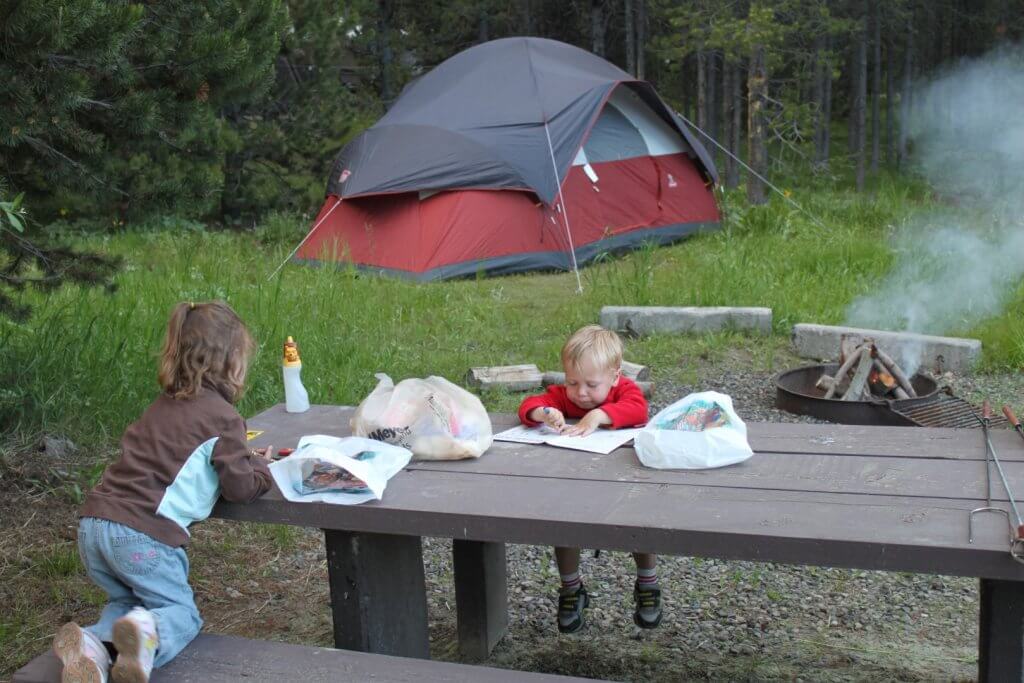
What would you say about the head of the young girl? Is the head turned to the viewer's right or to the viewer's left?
to the viewer's right

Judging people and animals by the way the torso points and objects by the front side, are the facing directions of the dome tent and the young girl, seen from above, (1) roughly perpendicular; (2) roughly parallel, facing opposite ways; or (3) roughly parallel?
roughly perpendicular

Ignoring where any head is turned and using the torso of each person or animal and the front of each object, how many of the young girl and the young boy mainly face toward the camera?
1

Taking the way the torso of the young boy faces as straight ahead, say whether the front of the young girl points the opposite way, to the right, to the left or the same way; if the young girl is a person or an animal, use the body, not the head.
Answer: the opposite way

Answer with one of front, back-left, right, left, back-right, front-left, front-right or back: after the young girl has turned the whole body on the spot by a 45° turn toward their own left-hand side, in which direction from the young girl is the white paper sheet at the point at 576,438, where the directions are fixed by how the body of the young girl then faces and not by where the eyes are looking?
right

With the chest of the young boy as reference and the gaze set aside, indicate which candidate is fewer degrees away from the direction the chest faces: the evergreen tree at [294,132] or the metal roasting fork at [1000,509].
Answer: the metal roasting fork

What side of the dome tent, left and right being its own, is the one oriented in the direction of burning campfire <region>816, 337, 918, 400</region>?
front

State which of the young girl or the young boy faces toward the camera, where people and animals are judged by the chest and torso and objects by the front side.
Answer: the young boy

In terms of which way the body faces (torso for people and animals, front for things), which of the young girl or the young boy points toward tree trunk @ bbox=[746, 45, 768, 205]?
the young girl

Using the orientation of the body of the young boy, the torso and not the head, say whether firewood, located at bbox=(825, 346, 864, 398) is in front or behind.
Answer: behind

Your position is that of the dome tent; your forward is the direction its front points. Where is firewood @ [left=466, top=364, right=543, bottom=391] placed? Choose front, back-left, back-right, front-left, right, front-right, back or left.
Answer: front-right

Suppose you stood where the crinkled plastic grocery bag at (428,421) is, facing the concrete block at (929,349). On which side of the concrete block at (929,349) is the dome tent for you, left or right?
left

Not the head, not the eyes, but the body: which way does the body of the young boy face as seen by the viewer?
toward the camera

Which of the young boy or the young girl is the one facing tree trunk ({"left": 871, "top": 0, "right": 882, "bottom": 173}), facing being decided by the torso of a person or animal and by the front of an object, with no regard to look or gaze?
the young girl

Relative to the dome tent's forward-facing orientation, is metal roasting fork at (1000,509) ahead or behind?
ahead

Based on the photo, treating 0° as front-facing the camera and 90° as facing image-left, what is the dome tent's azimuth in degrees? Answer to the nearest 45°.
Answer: approximately 315°

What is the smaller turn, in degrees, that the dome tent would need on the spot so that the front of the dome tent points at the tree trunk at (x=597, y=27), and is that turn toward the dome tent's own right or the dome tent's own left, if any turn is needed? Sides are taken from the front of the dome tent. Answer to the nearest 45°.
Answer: approximately 135° to the dome tent's own left

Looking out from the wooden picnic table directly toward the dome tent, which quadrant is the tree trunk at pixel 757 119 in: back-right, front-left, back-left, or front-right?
front-right

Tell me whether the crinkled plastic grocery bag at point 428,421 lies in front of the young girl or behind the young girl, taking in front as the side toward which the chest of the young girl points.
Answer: in front

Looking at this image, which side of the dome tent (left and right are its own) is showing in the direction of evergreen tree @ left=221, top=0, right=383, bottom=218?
back

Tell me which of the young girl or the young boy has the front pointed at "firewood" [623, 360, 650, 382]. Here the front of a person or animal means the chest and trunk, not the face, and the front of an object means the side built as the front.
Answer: the young girl

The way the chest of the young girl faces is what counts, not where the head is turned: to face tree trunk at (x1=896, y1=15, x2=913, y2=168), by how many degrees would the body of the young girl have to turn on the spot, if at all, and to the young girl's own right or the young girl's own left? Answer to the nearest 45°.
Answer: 0° — they already face it

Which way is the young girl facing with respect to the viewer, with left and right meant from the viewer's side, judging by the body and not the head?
facing away from the viewer and to the right of the viewer
